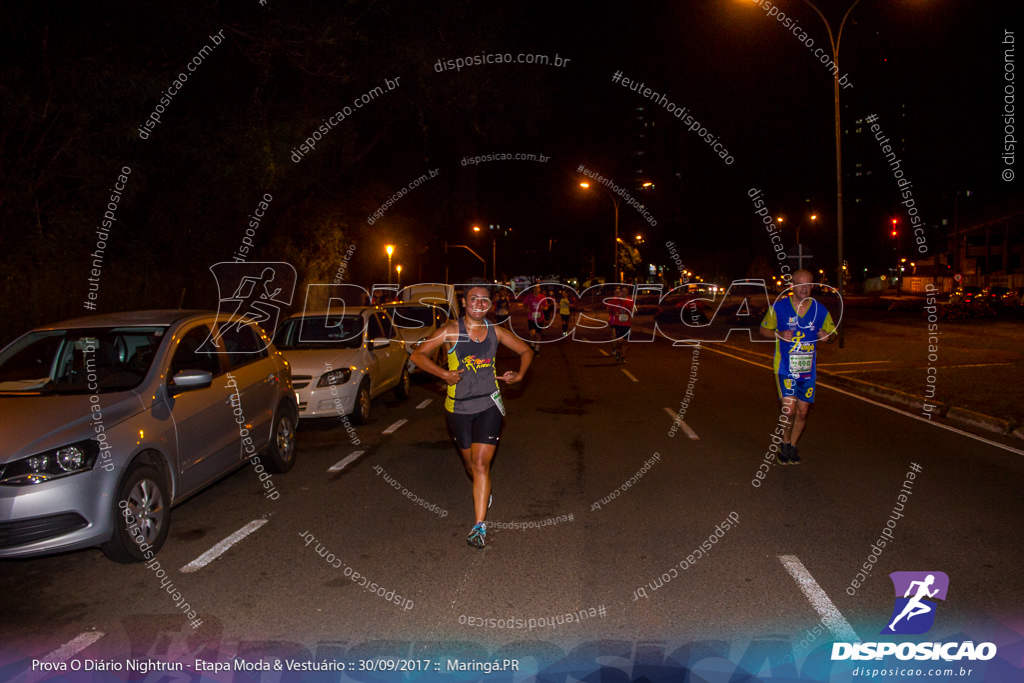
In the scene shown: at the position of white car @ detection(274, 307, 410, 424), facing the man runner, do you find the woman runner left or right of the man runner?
right

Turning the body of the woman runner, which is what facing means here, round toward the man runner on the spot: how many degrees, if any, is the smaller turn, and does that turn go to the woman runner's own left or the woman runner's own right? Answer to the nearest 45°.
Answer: approximately 135° to the woman runner's own left

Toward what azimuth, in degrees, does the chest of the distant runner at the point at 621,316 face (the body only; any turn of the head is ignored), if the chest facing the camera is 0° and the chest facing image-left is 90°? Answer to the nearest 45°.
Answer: approximately 0°

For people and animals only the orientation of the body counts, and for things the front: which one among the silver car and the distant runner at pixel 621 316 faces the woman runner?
the distant runner

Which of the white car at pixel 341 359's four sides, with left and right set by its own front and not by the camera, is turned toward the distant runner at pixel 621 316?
back

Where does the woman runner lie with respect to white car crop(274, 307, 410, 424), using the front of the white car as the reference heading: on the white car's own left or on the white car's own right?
on the white car's own left

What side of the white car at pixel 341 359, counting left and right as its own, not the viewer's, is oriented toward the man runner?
left

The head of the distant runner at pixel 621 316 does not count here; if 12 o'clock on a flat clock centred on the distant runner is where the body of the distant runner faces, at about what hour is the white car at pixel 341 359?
The white car is roughly at 1 o'clock from the distant runner.
